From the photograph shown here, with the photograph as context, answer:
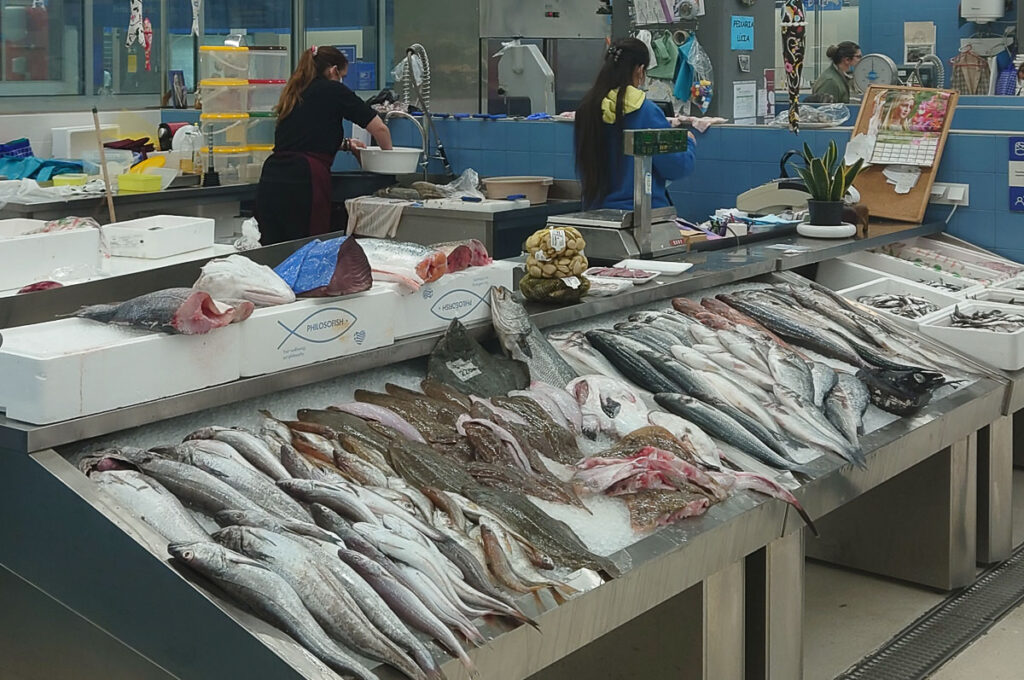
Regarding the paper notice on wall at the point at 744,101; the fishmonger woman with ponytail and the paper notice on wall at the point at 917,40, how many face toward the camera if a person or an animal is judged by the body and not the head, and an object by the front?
2

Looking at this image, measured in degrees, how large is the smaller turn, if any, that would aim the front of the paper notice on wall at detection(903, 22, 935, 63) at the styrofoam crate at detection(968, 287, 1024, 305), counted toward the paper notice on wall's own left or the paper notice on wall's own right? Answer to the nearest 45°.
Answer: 0° — it already faces it

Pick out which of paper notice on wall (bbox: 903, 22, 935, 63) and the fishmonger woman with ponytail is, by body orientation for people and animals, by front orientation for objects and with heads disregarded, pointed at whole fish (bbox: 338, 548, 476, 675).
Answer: the paper notice on wall

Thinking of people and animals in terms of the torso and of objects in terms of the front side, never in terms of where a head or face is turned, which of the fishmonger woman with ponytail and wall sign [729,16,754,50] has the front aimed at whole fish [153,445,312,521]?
the wall sign

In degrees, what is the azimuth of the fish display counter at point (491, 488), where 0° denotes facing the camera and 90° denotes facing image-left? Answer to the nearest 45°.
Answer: approximately 315°

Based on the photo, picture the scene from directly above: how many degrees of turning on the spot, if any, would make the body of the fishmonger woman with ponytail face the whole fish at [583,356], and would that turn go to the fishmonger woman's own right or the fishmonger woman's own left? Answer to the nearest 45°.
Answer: approximately 135° to the fishmonger woman's own right

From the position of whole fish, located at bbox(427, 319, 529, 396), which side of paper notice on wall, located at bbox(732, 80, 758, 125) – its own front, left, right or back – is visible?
front

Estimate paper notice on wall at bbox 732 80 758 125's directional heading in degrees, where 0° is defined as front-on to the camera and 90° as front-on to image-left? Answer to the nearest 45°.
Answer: approximately 0°

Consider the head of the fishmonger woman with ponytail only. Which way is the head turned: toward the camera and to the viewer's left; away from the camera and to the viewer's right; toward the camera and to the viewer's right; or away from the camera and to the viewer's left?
away from the camera and to the viewer's right

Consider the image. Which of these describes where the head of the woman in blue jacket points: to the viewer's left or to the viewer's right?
to the viewer's right

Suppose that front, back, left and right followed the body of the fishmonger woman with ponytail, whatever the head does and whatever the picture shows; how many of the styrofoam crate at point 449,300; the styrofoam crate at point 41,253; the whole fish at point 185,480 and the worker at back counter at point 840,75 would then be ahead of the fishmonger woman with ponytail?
1

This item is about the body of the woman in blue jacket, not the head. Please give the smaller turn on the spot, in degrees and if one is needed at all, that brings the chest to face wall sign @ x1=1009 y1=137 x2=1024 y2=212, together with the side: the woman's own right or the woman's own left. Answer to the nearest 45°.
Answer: approximately 45° to the woman's own right

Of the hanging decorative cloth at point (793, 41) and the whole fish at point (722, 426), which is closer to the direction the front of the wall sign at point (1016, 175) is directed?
the whole fish
